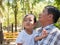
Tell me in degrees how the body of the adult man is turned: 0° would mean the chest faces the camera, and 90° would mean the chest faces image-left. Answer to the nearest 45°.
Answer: approximately 90°
